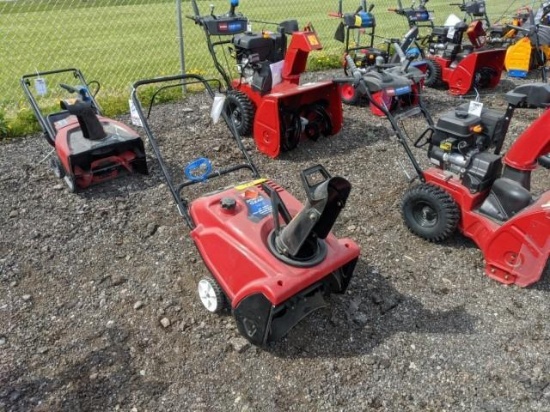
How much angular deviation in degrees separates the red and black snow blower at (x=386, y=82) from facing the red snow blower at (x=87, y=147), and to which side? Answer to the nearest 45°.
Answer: approximately 90° to its right

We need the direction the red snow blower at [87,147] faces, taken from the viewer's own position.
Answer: facing the viewer and to the right of the viewer

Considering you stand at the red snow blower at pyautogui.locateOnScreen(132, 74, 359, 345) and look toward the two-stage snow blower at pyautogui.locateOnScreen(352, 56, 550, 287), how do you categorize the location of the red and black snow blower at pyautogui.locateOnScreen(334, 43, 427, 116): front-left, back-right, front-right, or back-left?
front-left

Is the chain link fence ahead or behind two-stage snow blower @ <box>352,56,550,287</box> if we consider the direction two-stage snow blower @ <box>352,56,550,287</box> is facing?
behind

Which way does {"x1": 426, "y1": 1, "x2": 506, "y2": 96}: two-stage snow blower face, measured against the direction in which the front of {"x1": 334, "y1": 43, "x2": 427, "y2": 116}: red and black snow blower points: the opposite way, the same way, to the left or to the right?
the same way

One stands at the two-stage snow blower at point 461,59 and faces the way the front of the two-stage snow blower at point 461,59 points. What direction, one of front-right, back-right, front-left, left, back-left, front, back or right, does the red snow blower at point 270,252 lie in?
front-right

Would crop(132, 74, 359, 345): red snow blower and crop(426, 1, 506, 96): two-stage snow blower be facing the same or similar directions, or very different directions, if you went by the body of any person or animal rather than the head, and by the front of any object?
same or similar directions

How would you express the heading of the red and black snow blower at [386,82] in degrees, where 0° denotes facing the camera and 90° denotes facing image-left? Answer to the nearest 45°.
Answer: approximately 315°

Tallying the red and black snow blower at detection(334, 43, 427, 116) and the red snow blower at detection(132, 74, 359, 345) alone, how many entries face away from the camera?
0

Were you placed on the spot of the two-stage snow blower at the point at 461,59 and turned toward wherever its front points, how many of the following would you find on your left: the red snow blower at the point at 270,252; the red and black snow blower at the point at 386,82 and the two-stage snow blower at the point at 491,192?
0

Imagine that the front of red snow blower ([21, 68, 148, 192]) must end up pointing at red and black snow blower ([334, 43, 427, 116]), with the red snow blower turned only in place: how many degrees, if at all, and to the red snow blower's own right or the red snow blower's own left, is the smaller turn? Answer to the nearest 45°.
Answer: approximately 45° to the red snow blower's own left

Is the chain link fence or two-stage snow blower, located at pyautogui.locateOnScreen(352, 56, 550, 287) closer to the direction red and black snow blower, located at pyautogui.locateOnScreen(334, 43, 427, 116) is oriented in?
the two-stage snow blower

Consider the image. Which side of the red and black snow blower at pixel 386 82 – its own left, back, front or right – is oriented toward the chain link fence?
back

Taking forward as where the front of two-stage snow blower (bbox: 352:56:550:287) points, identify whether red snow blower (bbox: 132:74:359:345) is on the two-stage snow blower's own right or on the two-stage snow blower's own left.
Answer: on the two-stage snow blower's own right

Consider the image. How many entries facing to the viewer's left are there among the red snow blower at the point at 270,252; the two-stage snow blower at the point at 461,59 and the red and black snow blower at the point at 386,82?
0

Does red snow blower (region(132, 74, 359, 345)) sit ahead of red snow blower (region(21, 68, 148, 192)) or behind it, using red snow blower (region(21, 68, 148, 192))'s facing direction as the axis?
ahead

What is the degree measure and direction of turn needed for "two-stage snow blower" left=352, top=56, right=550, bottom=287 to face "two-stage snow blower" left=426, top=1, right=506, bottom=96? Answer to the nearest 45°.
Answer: approximately 135° to its left

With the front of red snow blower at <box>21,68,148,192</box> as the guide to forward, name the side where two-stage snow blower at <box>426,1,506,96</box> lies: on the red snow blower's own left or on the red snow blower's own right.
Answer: on the red snow blower's own left

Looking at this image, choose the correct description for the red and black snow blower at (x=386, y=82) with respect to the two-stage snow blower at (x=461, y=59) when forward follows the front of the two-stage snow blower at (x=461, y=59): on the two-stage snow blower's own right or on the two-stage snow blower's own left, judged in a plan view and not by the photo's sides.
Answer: on the two-stage snow blower's own right
